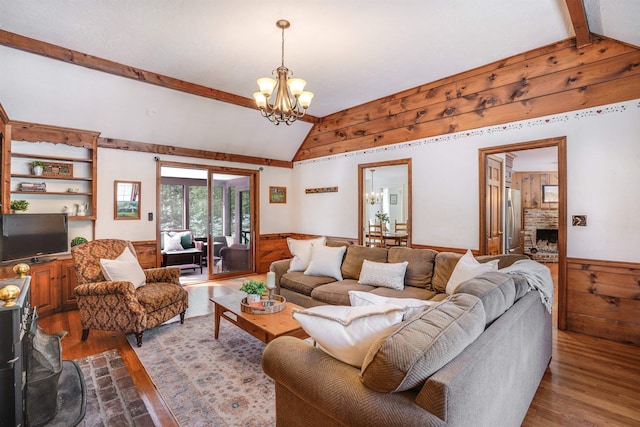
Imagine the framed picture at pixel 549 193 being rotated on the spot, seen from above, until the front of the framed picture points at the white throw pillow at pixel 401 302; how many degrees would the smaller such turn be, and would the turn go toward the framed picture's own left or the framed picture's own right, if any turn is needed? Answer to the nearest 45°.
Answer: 0° — it already faces it

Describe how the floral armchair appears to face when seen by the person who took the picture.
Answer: facing the viewer and to the right of the viewer

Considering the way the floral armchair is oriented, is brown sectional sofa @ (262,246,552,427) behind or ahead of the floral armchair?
ahead

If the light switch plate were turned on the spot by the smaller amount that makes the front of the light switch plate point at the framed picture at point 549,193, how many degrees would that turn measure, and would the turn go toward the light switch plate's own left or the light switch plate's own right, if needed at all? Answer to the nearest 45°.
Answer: approximately 180°

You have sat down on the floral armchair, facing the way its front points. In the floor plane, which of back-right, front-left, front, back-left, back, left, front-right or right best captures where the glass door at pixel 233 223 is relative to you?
left

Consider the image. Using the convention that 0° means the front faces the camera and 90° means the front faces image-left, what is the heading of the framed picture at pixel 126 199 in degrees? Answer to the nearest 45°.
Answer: approximately 0°

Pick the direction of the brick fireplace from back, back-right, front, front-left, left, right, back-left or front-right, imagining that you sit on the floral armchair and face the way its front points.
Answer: front-left

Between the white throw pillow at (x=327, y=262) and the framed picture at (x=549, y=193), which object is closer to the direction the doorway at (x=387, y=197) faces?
the white throw pillow

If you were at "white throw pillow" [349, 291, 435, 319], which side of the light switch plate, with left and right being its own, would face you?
front
